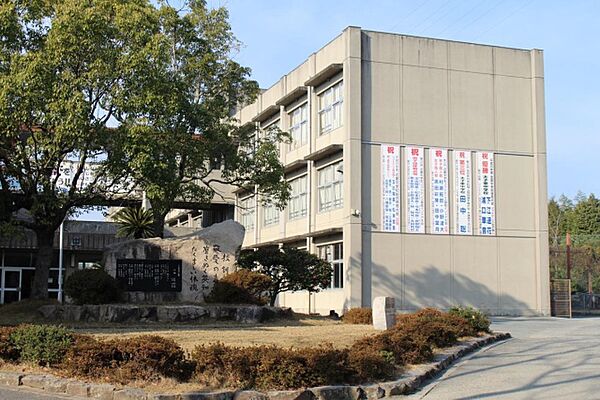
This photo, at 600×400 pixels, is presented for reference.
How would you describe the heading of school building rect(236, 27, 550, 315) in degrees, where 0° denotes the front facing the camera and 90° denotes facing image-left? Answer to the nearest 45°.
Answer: approximately 45°

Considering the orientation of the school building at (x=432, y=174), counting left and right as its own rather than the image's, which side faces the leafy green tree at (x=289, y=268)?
front

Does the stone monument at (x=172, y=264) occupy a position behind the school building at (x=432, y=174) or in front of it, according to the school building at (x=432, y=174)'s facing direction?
in front

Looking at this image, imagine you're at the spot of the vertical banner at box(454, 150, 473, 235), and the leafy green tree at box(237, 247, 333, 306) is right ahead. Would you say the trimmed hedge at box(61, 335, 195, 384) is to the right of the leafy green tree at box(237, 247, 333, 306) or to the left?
left

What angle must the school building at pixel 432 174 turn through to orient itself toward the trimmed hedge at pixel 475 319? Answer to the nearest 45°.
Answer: approximately 45° to its left

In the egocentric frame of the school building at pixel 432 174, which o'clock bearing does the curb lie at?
The curb is roughly at 11 o'clock from the school building.

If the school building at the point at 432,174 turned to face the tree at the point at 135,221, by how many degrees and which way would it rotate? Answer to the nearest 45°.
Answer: approximately 45° to its right

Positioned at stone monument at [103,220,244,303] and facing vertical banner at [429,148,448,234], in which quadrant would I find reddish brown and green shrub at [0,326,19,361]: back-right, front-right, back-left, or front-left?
back-right

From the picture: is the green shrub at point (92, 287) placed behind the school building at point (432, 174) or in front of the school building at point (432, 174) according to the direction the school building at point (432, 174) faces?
in front
